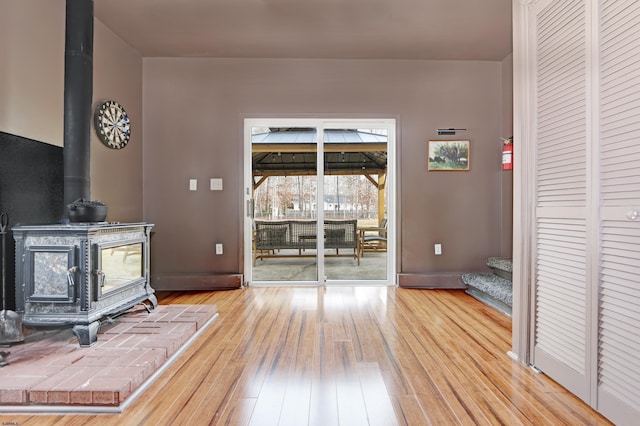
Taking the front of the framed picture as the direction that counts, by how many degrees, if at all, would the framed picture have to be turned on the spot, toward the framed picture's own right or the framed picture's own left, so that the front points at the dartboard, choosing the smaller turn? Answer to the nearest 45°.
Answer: approximately 45° to the framed picture's own right

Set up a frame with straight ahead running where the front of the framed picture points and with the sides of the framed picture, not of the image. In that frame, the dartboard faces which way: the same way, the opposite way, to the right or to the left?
to the left

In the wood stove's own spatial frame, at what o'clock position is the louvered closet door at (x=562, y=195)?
The louvered closet door is roughly at 12 o'clock from the wood stove.

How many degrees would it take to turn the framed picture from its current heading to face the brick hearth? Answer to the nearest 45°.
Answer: approximately 45° to its right

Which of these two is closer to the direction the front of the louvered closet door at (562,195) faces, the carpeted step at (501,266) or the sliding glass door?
the sliding glass door

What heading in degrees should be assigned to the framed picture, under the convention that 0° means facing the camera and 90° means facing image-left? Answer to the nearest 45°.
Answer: approximately 0°

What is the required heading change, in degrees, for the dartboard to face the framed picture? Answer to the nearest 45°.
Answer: approximately 45° to its left
